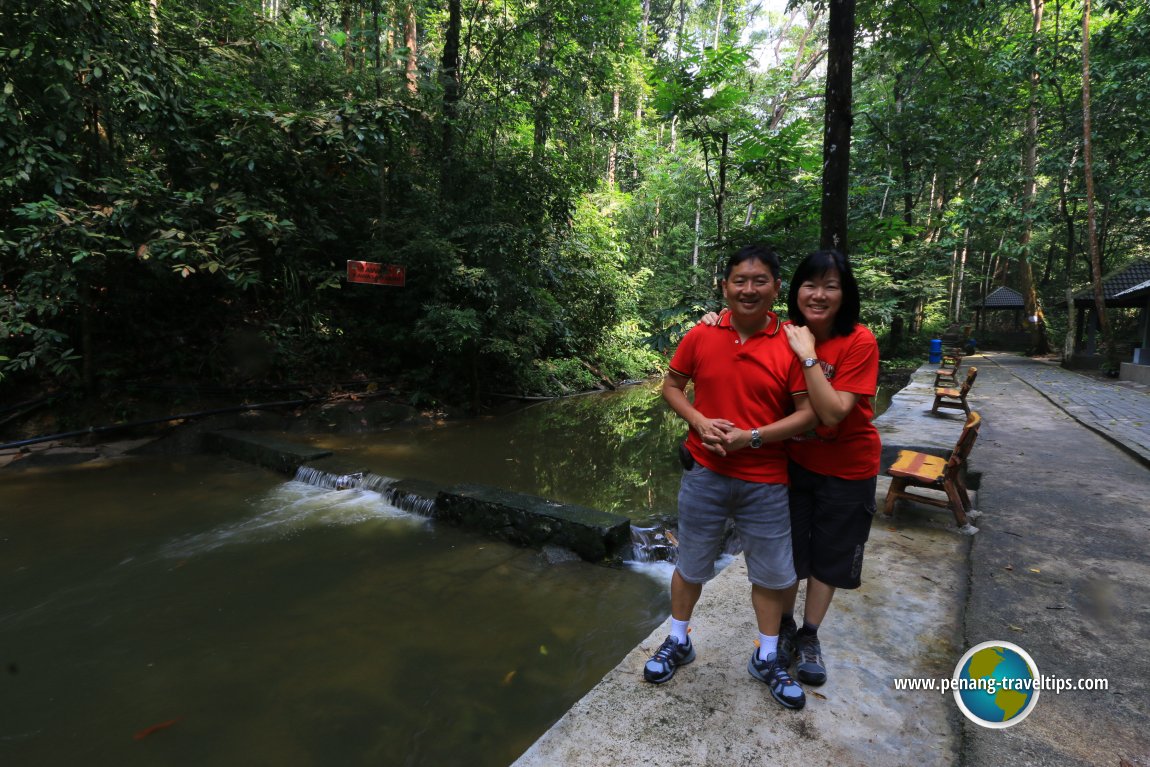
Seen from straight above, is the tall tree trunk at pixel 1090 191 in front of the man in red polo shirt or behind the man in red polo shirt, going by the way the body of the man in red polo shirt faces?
behind

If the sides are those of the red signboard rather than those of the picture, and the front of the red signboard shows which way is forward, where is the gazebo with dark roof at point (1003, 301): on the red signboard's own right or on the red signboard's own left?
on the red signboard's own left

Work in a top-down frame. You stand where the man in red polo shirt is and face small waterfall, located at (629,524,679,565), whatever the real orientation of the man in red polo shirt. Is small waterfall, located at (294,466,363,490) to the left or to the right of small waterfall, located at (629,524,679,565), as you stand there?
left

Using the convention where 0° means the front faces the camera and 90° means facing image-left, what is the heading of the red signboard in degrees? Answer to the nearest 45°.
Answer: approximately 0°

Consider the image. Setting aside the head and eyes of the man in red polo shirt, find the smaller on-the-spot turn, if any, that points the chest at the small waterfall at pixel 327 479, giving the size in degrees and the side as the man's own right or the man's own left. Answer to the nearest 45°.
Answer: approximately 135° to the man's own right

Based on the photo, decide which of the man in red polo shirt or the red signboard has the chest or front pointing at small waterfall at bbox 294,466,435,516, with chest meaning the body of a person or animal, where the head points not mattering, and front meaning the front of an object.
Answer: the red signboard

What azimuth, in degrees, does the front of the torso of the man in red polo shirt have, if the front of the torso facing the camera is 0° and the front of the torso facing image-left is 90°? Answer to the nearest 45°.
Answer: approximately 0°

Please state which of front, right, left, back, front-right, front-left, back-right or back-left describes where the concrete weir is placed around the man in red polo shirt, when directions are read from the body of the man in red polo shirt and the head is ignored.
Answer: back-right

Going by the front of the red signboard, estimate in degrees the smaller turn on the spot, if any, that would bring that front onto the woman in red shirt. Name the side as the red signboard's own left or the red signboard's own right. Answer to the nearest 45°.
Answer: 0° — it already faces them

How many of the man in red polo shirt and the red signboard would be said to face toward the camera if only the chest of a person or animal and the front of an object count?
2
